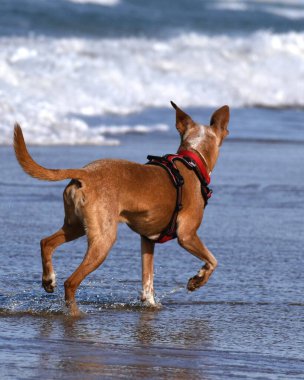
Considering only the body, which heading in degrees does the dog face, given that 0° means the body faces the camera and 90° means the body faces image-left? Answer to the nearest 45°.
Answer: approximately 225°
